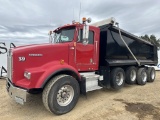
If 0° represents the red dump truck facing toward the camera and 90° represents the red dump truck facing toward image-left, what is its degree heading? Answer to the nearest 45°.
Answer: approximately 45°
